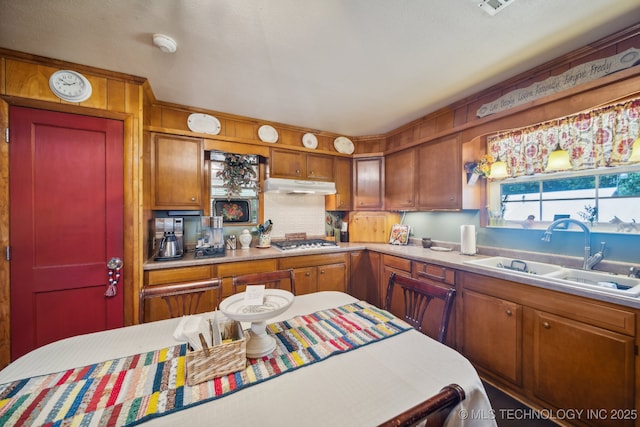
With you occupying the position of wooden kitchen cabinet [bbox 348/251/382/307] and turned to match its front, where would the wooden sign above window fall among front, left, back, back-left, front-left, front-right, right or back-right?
left

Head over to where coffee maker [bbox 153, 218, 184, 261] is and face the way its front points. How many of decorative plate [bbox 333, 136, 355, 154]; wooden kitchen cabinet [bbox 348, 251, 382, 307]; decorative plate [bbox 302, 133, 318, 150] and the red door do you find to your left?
3

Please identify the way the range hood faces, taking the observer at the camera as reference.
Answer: facing the viewer

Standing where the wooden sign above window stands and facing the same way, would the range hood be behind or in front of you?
in front

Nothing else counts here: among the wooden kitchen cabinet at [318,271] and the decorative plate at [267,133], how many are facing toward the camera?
2

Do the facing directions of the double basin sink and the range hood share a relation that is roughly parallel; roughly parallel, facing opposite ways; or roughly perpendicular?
roughly perpendicular

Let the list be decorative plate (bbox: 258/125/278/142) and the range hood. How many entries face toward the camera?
2

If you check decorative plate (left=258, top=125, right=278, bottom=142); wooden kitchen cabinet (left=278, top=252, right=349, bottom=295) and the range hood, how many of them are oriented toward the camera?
3

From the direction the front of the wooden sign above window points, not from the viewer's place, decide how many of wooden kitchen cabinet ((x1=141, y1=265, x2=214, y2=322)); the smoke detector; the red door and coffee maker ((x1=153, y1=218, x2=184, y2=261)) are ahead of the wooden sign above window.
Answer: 4

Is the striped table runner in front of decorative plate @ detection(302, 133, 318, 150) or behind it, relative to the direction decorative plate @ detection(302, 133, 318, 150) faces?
in front

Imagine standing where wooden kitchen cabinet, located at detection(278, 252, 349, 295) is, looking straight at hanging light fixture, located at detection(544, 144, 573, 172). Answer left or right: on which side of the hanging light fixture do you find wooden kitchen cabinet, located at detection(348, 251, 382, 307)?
left

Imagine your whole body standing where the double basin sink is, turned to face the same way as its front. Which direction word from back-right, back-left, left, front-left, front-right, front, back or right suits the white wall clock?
front

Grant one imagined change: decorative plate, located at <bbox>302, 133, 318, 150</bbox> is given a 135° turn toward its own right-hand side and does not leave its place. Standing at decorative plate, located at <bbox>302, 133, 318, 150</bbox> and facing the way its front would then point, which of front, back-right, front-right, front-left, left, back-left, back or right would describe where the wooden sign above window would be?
back

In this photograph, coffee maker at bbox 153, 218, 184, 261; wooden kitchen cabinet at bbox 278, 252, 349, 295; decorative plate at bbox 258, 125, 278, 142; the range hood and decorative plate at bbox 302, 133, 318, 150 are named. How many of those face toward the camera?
5

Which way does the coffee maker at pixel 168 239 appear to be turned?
toward the camera

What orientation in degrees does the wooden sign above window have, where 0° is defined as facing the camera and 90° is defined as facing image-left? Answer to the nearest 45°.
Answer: approximately 45°
